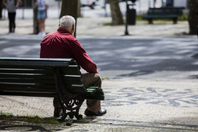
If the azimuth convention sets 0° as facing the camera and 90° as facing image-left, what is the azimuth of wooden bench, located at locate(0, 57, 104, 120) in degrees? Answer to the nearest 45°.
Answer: approximately 225°

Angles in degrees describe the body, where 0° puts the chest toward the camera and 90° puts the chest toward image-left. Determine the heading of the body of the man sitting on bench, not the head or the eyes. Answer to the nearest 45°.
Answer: approximately 225°

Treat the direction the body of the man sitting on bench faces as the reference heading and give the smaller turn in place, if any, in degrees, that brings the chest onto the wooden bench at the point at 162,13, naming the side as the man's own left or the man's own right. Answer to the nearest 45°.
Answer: approximately 45° to the man's own left

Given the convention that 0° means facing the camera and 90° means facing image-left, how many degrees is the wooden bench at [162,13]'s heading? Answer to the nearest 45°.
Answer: approximately 45°

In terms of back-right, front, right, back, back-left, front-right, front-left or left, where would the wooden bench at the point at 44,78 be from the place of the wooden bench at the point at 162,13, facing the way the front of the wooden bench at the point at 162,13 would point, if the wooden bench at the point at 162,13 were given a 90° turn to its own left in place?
front-right
